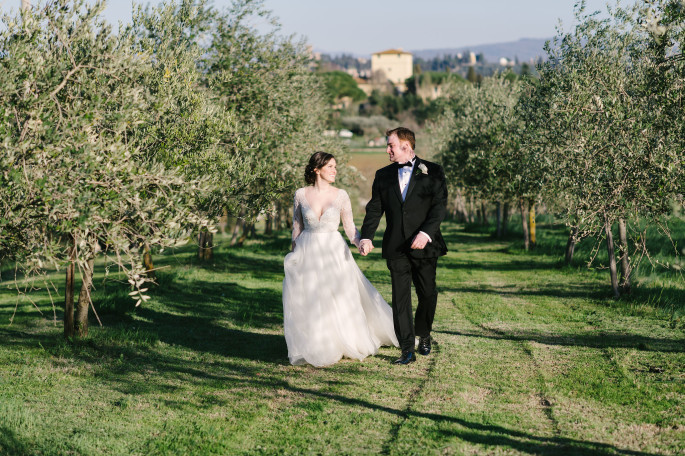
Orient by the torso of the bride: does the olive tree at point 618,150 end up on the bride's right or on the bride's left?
on the bride's left

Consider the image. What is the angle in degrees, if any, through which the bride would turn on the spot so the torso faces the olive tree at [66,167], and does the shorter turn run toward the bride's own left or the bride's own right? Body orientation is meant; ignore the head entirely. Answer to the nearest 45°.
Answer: approximately 45° to the bride's own right

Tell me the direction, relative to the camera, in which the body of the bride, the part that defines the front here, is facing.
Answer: toward the camera

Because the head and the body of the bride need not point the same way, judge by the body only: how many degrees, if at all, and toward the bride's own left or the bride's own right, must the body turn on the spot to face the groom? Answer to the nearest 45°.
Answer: approximately 90° to the bride's own left
